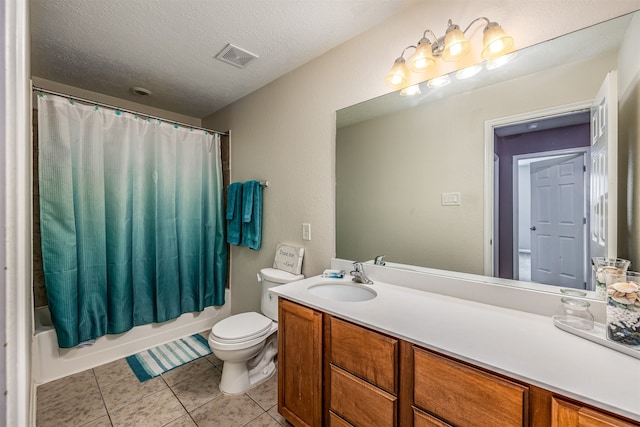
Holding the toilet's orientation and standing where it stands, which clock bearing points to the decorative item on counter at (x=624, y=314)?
The decorative item on counter is roughly at 9 o'clock from the toilet.

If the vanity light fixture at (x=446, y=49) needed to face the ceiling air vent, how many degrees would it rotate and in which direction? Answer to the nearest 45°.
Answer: approximately 45° to its right

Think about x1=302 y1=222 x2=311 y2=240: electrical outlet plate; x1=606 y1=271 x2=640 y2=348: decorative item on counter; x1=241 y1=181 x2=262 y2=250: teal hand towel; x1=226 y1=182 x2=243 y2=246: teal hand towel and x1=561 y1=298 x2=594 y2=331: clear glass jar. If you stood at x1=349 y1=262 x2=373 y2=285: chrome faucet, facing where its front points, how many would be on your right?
3

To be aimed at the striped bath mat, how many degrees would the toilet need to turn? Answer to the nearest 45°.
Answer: approximately 90° to its right

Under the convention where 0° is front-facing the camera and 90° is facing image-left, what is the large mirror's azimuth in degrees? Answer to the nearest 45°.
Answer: approximately 45°

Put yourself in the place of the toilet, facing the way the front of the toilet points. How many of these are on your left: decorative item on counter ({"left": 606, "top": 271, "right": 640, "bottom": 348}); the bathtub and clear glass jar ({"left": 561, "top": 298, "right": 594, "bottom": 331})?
2

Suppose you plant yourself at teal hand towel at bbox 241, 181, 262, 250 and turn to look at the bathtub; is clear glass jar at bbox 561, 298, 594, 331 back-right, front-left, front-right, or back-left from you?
back-left

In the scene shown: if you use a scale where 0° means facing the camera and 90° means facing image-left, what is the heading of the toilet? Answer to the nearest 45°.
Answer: approximately 45°
